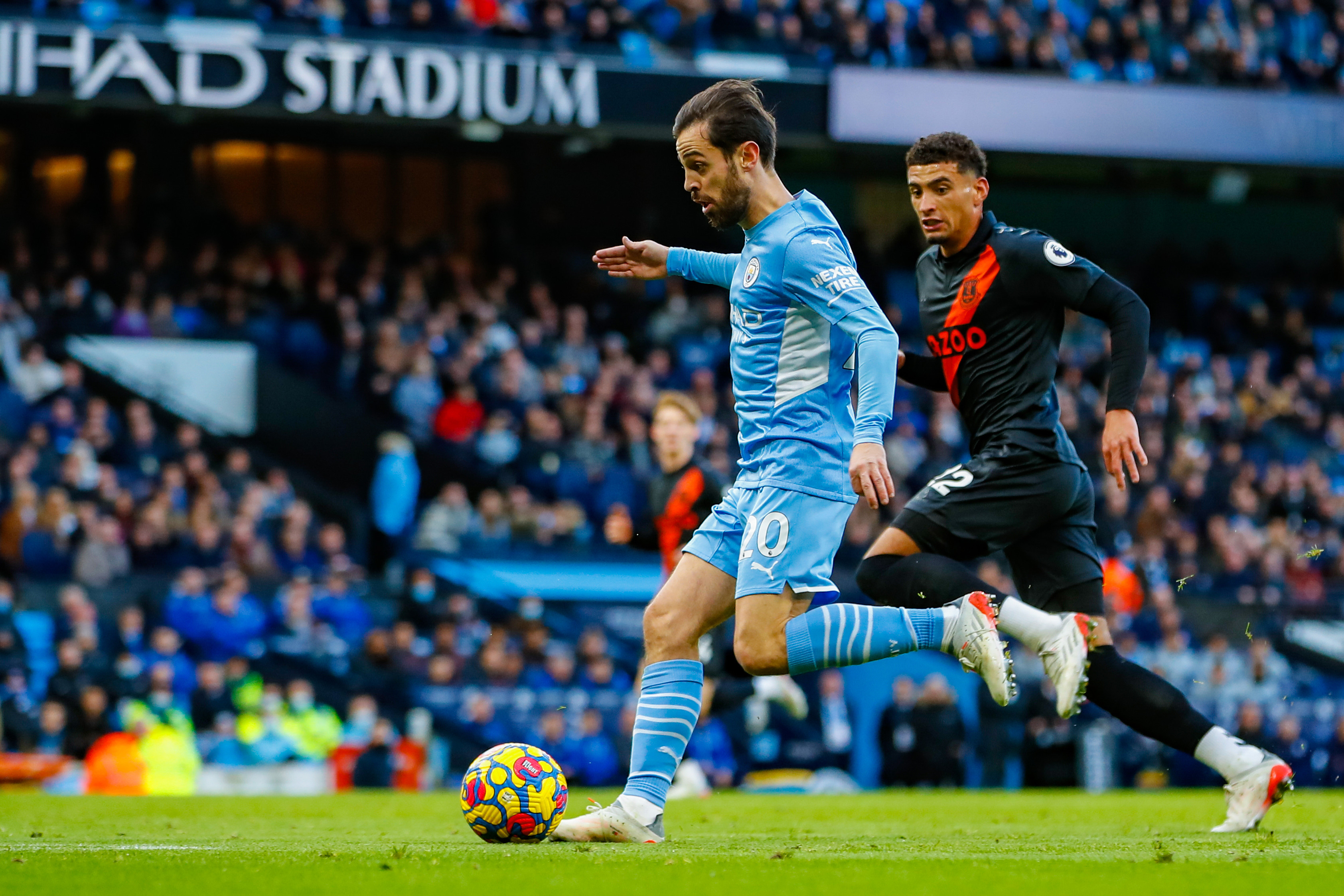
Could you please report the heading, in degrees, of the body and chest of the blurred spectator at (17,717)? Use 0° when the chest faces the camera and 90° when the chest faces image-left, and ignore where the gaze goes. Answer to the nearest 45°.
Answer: approximately 0°

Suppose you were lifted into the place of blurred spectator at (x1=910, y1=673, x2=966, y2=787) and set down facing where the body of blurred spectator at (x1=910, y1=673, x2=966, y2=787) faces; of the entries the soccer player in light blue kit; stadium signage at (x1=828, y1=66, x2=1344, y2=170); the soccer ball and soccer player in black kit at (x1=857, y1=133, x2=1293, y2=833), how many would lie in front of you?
3

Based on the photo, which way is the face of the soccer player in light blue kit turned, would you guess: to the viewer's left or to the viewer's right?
to the viewer's left

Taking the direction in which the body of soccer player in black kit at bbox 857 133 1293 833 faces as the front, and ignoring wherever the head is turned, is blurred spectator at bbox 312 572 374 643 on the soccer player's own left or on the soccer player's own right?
on the soccer player's own right

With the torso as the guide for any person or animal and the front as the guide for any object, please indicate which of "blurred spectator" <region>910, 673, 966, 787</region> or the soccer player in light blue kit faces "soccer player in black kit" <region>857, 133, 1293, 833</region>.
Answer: the blurred spectator

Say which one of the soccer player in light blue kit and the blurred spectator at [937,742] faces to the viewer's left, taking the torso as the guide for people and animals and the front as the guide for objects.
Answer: the soccer player in light blue kit

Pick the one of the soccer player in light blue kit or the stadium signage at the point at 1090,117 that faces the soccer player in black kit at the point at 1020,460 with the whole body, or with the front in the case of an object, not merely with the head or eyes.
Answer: the stadium signage

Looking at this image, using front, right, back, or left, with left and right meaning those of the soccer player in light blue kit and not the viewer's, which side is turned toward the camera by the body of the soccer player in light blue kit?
left

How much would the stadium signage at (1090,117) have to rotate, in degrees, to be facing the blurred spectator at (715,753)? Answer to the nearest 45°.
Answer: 0° — it already faces them

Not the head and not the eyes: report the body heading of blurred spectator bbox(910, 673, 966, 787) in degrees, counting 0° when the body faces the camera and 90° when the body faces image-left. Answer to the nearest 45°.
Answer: approximately 0°

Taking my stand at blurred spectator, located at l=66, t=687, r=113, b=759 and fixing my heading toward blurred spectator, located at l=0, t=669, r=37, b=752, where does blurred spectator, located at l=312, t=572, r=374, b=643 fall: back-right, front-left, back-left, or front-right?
back-right
